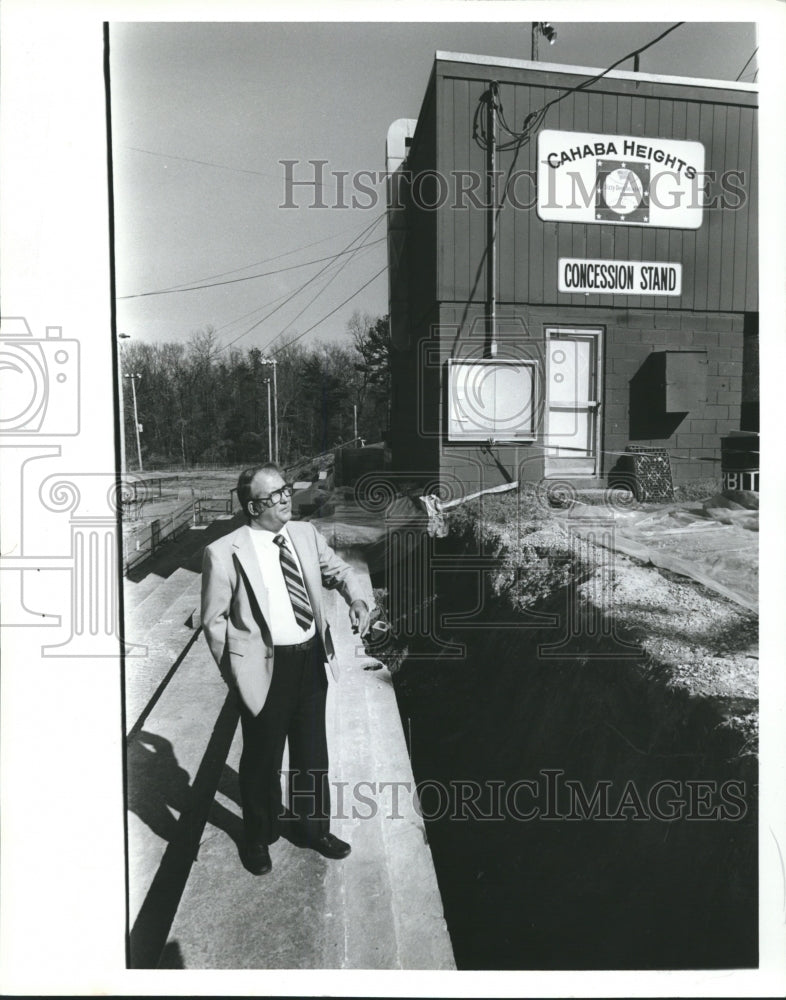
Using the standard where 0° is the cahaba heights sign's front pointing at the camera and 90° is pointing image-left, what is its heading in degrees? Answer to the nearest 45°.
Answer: approximately 0°

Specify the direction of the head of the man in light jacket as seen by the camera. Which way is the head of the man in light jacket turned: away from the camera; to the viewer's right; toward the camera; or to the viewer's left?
to the viewer's right

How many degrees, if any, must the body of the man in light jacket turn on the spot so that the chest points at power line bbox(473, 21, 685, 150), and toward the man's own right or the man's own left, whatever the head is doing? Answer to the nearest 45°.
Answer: approximately 90° to the man's own left
